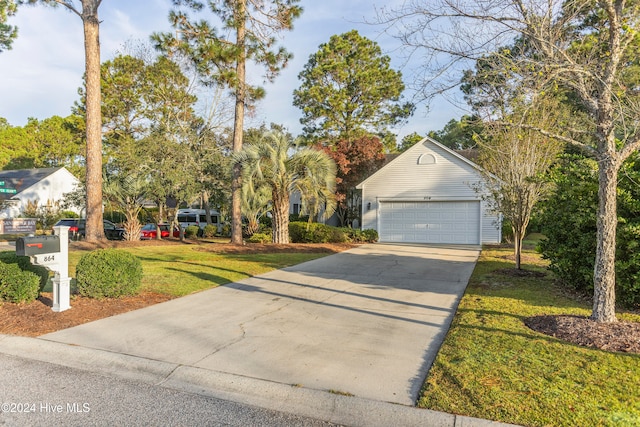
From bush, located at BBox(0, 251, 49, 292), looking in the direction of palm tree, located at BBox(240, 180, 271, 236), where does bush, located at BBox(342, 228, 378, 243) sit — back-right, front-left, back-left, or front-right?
front-right

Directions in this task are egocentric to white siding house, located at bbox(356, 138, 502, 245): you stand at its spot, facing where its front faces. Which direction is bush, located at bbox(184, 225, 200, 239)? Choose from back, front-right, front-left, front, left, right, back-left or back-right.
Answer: right

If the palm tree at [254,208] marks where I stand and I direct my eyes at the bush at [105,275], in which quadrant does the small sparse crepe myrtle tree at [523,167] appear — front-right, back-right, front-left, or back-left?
front-left

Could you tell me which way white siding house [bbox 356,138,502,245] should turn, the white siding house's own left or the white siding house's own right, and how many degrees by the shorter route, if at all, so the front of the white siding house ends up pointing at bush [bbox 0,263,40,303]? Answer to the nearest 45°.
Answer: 0° — it already faces it

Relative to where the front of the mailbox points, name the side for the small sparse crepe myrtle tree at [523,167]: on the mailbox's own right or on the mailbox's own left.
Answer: on the mailbox's own left

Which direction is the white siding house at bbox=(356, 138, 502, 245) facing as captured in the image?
toward the camera

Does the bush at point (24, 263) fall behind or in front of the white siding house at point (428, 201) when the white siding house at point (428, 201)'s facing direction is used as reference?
in front

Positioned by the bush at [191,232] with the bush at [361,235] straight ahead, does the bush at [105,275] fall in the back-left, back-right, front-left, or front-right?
front-right

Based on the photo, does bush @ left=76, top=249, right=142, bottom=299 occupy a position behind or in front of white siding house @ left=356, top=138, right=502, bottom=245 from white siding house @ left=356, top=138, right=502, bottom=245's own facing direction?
in front
